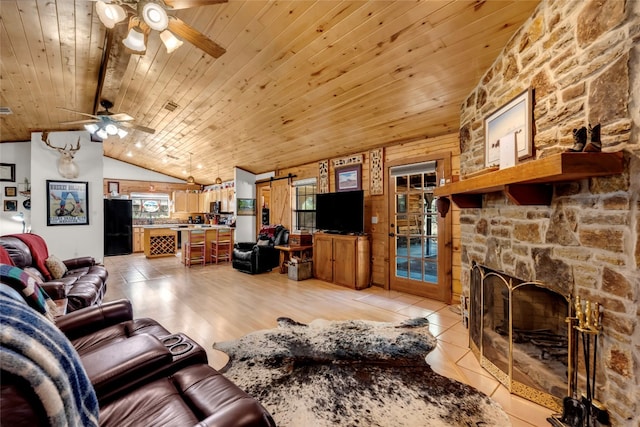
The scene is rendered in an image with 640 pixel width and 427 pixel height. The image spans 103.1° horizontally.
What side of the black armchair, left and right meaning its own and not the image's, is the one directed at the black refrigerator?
right

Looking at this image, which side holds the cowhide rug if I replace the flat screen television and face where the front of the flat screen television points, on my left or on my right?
on my left

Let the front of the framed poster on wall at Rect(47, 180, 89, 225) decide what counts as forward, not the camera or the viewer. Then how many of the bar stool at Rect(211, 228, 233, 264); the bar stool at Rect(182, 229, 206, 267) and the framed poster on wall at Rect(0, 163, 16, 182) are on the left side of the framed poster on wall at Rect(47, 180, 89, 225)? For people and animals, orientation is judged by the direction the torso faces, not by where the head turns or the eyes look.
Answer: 2

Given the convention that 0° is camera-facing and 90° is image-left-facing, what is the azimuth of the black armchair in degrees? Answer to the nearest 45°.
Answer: approximately 45°

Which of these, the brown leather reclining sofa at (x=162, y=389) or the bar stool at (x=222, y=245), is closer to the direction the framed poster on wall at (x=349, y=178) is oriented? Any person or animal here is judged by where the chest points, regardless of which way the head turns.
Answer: the brown leather reclining sofa

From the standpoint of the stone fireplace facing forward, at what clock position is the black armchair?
The black armchair is roughly at 2 o'clock from the stone fireplace.
